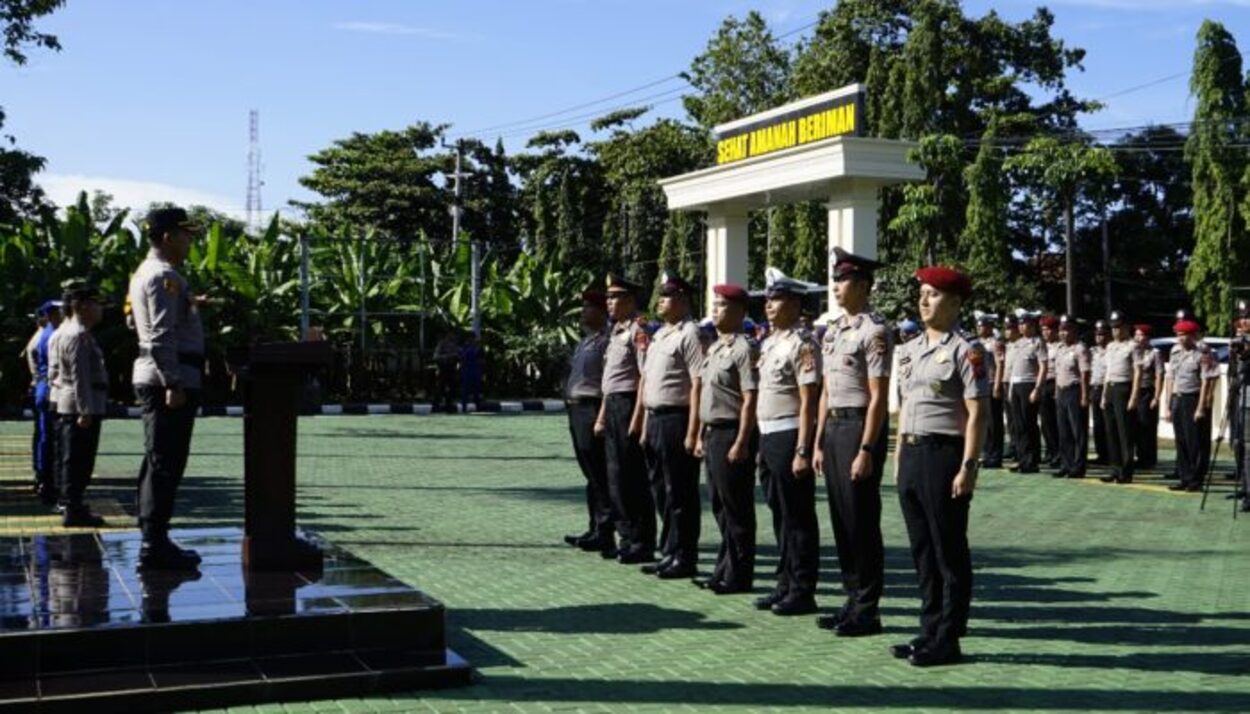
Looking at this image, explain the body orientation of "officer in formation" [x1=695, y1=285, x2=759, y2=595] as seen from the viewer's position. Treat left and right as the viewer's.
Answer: facing the viewer and to the left of the viewer

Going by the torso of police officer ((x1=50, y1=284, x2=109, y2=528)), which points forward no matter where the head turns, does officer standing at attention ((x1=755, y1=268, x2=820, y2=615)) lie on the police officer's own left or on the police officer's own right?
on the police officer's own right

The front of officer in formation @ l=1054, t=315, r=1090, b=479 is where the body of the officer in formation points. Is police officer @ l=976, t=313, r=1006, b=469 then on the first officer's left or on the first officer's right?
on the first officer's right

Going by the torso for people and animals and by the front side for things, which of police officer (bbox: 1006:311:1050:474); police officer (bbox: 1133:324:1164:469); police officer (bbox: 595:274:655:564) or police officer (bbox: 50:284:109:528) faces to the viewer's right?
police officer (bbox: 50:284:109:528)

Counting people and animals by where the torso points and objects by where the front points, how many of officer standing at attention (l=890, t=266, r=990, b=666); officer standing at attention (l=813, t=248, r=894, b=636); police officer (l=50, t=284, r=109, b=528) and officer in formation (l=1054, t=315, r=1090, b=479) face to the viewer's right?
1

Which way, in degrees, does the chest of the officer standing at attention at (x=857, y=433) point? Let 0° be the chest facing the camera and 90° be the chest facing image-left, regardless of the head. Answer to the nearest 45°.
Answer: approximately 45°

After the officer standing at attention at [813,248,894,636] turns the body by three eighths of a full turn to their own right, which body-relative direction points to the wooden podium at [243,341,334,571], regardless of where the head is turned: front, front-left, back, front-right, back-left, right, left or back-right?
left

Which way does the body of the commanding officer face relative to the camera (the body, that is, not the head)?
to the viewer's right

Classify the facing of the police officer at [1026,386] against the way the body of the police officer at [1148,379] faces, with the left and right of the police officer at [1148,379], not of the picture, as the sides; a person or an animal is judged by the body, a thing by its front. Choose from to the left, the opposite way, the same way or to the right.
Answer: the same way

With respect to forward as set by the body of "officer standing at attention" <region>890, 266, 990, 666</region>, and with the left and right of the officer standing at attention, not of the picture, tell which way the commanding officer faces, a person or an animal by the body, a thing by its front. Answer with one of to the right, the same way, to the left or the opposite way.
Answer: the opposite way

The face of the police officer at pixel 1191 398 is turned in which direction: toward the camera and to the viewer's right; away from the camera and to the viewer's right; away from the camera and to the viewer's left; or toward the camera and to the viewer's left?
toward the camera and to the viewer's left

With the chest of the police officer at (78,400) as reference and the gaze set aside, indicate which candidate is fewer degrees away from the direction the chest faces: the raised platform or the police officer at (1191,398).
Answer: the police officer

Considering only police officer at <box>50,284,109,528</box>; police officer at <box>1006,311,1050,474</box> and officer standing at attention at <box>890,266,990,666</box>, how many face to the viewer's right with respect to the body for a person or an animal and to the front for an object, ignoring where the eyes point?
1

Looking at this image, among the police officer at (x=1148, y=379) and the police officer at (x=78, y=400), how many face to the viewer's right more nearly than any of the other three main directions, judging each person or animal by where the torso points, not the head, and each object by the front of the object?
1

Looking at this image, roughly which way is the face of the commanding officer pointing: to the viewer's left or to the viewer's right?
to the viewer's right
